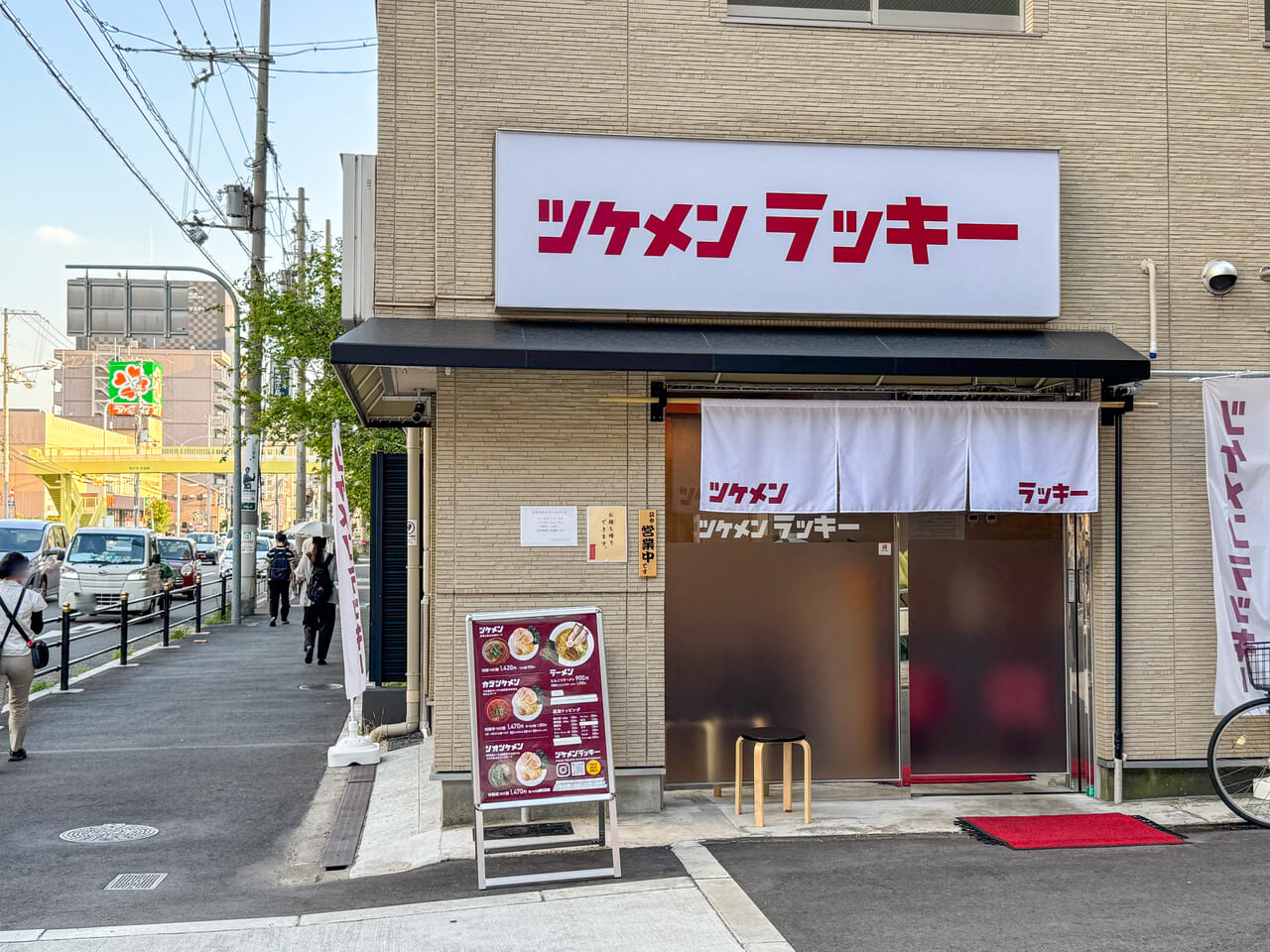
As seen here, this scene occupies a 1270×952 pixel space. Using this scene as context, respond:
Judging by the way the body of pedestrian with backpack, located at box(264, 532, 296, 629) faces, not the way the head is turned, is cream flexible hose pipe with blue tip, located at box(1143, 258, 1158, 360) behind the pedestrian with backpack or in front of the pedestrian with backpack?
behind

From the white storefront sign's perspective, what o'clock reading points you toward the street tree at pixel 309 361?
The street tree is roughly at 5 o'clock from the white storefront sign.

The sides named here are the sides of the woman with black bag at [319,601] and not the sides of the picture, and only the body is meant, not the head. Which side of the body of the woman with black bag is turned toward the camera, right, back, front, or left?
back

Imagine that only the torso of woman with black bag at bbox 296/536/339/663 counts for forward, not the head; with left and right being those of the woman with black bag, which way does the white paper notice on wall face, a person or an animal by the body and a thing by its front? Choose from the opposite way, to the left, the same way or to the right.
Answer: the opposite way

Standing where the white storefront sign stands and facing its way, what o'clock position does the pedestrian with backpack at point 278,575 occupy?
The pedestrian with backpack is roughly at 5 o'clock from the white storefront sign.

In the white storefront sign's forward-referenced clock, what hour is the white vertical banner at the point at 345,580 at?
The white vertical banner is roughly at 4 o'clock from the white storefront sign.

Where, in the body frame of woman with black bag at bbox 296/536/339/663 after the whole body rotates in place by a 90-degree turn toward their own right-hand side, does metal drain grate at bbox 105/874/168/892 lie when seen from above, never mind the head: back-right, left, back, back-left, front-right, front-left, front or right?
right

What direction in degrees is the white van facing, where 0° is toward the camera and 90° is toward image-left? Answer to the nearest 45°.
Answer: approximately 0°

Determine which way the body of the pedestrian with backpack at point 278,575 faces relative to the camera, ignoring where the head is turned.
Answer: away from the camera

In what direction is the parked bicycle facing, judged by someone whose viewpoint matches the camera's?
facing to the left of the viewer

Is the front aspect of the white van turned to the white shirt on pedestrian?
yes
